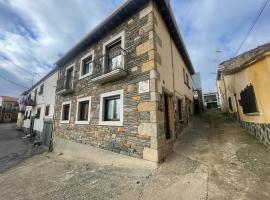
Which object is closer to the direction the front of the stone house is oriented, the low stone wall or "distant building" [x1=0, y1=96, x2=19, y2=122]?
the distant building

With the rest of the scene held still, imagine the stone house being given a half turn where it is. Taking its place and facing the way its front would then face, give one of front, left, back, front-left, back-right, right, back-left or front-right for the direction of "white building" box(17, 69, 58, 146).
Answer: left

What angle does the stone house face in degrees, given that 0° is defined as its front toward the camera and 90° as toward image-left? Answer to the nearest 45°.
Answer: approximately 45°

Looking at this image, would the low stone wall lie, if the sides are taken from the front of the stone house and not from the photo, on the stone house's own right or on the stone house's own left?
on the stone house's own left

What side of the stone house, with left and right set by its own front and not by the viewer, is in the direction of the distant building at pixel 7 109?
right
